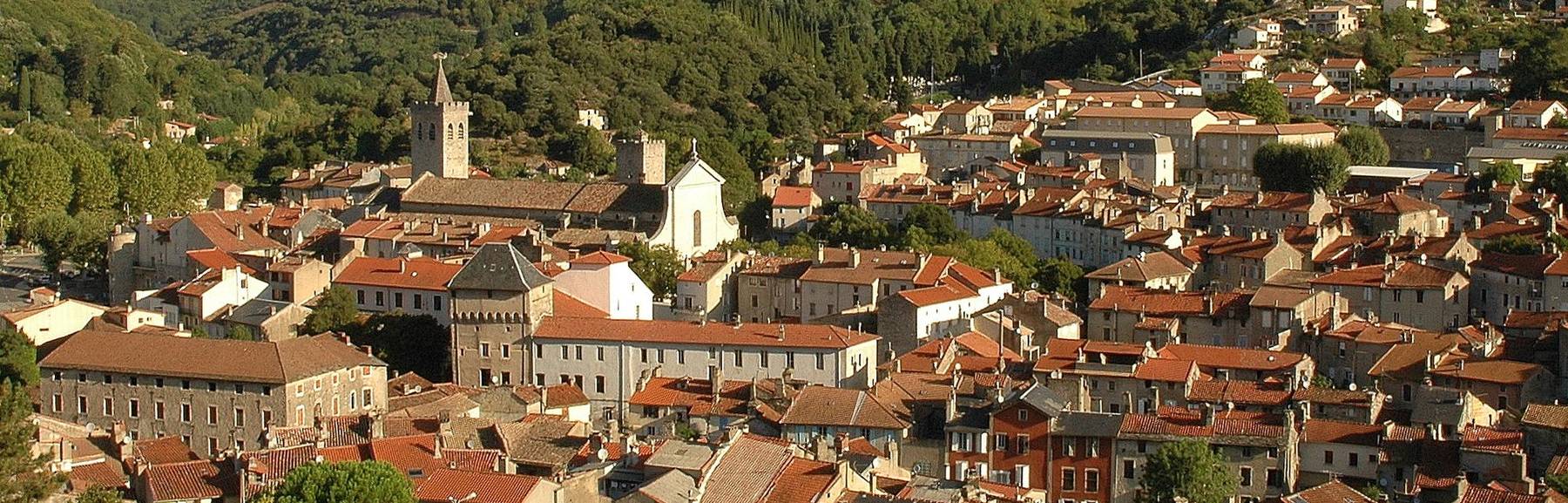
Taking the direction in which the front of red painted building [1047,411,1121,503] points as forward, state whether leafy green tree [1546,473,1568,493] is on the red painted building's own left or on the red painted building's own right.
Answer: on the red painted building's own left

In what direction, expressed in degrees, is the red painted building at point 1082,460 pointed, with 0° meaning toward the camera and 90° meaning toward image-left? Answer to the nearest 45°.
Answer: approximately 0°

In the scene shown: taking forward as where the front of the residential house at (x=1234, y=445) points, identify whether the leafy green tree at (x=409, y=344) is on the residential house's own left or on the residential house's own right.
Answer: on the residential house's own right

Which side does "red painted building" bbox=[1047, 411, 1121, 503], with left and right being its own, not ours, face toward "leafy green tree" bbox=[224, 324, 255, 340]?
right

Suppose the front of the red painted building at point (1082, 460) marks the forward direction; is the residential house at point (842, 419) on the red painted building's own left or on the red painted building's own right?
on the red painted building's own right

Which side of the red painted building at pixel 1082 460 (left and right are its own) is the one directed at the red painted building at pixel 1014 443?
right

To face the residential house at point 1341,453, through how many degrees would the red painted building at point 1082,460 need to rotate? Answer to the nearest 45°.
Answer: approximately 90° to its left

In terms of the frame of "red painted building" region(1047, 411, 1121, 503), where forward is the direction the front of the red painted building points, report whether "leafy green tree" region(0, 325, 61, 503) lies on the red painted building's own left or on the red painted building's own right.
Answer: on the red painted building's own right

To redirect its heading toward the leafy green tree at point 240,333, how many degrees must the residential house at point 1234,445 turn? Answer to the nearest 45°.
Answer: approximately 90° to its right

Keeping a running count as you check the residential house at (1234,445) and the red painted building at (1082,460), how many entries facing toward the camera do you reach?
2
